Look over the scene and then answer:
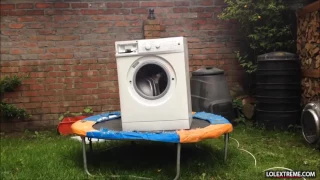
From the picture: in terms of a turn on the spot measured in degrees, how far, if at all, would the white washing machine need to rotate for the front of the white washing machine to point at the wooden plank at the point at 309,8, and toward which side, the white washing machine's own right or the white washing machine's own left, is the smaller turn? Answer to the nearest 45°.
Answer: approximately 135° to the white washing machine's own left

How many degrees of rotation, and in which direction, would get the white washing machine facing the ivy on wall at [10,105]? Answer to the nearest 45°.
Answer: approximately 135° to its right

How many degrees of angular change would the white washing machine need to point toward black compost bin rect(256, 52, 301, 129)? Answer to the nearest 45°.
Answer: approximately 135° to its left

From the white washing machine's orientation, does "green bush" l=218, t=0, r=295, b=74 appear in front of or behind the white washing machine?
behind

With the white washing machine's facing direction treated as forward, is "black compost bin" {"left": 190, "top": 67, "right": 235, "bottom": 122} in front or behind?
behind

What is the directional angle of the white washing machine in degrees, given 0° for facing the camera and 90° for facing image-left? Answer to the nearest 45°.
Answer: approximately 0°

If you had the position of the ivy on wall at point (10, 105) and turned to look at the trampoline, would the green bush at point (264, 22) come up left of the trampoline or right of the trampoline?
left

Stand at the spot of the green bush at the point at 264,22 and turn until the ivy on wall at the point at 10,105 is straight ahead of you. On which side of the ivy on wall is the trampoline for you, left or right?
left
